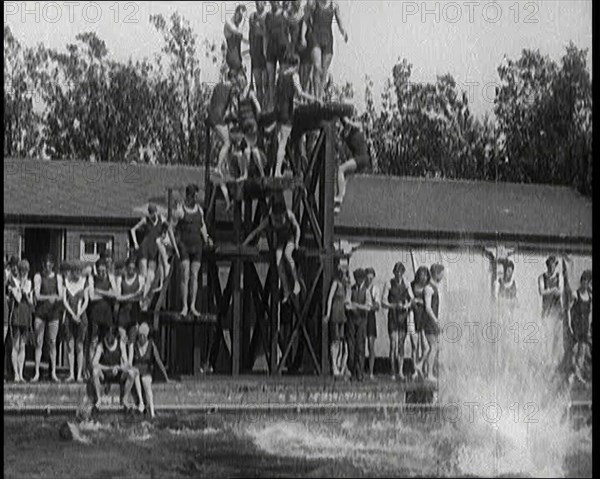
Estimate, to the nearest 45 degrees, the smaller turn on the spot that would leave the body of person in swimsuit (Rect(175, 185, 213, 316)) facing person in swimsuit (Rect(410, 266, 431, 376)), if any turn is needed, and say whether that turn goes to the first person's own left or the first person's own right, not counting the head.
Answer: approximately 90° to the first person's own left

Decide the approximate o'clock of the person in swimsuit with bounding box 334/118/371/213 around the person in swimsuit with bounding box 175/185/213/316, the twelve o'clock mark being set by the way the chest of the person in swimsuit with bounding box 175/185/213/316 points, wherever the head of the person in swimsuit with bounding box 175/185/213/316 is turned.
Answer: the person in swimsuit with bounding box 334/118/371/213 is roughly at 9 o'clock from the person in swimsuit with bounding box 175/185/213/316.

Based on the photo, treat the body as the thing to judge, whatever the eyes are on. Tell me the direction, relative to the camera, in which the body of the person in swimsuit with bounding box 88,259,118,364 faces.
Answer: toward the camera

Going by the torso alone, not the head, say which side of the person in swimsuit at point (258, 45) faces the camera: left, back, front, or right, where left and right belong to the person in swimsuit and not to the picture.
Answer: front

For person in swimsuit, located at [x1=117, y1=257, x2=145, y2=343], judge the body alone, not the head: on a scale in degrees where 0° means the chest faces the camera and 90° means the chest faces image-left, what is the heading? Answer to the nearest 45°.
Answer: approximately 0°

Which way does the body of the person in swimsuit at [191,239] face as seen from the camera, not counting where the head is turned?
toward the camera

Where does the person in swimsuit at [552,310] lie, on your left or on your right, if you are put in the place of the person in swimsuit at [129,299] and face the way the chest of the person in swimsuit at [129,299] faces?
on your left

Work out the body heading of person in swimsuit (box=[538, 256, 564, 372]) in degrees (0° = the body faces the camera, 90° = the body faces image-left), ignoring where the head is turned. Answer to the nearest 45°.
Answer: approximately 0°

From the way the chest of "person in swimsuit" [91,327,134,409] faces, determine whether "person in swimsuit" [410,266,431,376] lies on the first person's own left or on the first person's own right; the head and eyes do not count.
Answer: on the first person's own left
